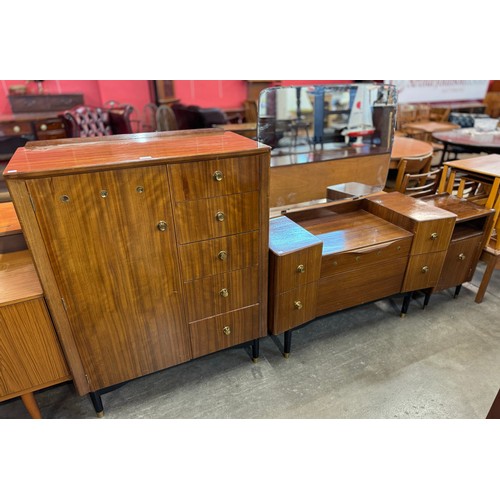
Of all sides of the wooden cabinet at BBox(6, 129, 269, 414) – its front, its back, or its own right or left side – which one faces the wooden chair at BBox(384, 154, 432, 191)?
left

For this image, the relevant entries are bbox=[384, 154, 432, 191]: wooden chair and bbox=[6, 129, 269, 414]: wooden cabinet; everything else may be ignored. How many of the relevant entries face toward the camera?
1

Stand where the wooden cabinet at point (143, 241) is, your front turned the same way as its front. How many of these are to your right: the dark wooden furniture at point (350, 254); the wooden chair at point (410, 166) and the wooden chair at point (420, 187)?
0

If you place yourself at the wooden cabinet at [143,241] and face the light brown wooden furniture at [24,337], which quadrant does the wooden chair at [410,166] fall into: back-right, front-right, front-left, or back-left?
back-right

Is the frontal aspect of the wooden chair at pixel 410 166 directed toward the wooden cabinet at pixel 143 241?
no

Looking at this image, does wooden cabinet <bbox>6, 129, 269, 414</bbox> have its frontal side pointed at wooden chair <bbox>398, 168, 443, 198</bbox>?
no

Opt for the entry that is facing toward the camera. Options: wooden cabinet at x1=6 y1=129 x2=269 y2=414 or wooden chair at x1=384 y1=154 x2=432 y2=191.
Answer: the wooden cabinet

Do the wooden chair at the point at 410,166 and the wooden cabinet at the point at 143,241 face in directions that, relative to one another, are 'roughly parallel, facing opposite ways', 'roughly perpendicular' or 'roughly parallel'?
roughly parallel, facing opposite ways

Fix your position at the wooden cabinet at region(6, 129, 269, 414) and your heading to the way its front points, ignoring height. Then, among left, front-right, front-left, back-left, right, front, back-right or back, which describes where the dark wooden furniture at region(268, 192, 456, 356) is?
left

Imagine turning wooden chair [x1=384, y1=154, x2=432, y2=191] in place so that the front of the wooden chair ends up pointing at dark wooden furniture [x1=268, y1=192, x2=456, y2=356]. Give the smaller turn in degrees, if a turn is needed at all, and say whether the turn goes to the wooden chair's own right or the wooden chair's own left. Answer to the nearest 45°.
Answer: approximately 135° to the wooden chair's own left

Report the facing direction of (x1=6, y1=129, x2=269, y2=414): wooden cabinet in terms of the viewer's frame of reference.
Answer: facing the viewer

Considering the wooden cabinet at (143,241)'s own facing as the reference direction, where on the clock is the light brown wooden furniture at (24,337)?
The light brown wooden furniture is roughly at 3 o'clock from the wooden cabinet.
